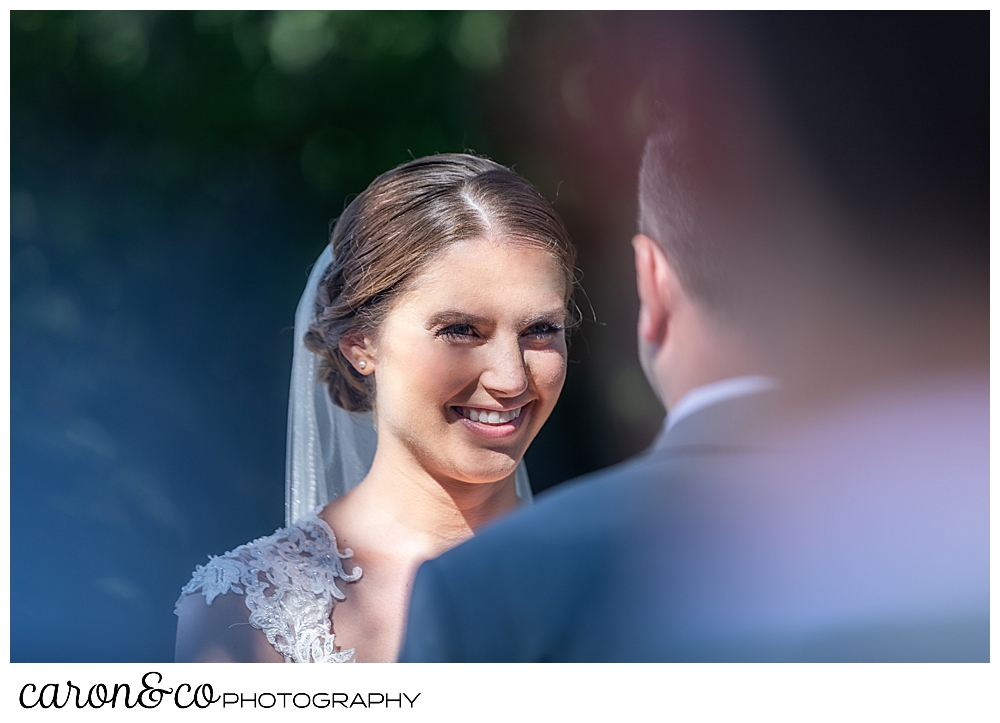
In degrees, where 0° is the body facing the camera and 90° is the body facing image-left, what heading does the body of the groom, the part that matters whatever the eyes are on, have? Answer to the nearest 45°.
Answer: approximately 180°

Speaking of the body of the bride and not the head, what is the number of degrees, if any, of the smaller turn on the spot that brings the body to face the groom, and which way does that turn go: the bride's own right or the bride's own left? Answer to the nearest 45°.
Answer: approximately 45° to the bride's own left

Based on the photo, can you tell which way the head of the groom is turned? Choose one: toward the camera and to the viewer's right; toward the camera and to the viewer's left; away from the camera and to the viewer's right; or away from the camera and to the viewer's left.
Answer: away from the camera and to the viewer's left

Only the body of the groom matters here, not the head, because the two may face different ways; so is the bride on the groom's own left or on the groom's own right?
on the groom's own left

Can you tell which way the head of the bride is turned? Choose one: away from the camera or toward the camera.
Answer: toward the camera

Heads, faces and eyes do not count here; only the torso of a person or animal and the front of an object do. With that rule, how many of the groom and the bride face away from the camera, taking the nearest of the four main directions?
1

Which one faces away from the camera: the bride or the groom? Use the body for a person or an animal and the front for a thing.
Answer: the groom

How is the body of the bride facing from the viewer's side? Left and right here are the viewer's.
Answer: facing the viewer and to the right of the viewer
